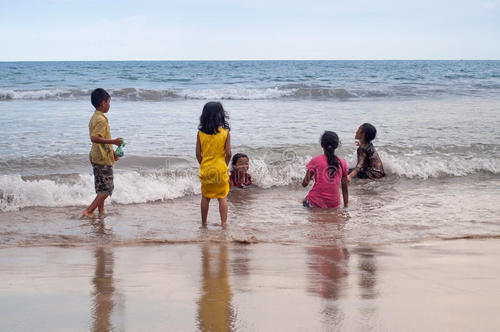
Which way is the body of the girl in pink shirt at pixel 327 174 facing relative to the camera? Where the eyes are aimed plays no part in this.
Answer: away from the camera

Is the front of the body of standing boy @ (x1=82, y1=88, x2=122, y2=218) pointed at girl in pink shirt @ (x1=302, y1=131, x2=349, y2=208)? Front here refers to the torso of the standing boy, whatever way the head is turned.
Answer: yes

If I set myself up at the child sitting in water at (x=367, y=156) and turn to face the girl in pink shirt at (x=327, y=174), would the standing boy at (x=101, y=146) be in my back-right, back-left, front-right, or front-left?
front-right

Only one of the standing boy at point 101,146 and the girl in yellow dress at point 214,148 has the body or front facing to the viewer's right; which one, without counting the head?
the standing boy

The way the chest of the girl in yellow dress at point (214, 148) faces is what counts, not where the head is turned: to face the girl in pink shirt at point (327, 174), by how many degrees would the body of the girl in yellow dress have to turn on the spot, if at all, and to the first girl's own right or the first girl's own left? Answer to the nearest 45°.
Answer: approximately 45° to the first girl's own right

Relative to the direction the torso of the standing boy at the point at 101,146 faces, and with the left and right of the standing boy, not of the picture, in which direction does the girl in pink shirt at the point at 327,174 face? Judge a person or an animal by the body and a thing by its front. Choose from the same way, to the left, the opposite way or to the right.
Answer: to the left

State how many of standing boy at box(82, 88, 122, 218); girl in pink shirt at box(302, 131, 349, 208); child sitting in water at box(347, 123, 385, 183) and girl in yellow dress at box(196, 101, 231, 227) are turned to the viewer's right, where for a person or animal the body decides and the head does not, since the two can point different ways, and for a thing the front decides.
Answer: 1

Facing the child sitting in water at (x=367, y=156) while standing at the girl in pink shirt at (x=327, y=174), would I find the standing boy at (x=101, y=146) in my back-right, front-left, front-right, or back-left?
back-left

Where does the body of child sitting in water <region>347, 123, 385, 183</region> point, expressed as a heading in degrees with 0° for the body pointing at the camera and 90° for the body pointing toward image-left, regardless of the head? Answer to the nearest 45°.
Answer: approximately 90°

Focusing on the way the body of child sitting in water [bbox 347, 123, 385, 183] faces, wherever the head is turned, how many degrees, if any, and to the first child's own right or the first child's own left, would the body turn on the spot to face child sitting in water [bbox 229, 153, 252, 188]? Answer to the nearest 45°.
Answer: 0° — they already face them

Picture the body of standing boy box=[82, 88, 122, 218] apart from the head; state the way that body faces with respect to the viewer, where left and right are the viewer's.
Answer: facing to the right of the viewer

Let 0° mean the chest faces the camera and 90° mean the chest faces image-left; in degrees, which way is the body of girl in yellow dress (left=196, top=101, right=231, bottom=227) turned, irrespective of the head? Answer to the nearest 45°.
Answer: approximately 180°

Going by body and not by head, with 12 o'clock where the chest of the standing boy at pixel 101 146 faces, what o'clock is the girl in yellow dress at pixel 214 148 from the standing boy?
The girl in yellow dress is roughly at 1 o'clock from the standing boy.

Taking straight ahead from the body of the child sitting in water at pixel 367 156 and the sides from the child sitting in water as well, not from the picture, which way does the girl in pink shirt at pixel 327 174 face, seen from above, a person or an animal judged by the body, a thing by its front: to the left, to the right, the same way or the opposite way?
to the right

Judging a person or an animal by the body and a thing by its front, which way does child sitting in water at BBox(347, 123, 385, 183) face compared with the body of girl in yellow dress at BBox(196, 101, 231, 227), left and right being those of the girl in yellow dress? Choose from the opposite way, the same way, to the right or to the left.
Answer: to the left

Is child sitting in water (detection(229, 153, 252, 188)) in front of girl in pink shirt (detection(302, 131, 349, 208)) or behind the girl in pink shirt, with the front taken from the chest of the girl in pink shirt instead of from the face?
in front

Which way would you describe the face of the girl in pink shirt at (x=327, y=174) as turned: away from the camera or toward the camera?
away from the camera

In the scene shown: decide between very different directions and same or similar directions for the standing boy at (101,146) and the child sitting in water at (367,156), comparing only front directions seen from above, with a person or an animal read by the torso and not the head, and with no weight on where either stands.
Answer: very different directions
